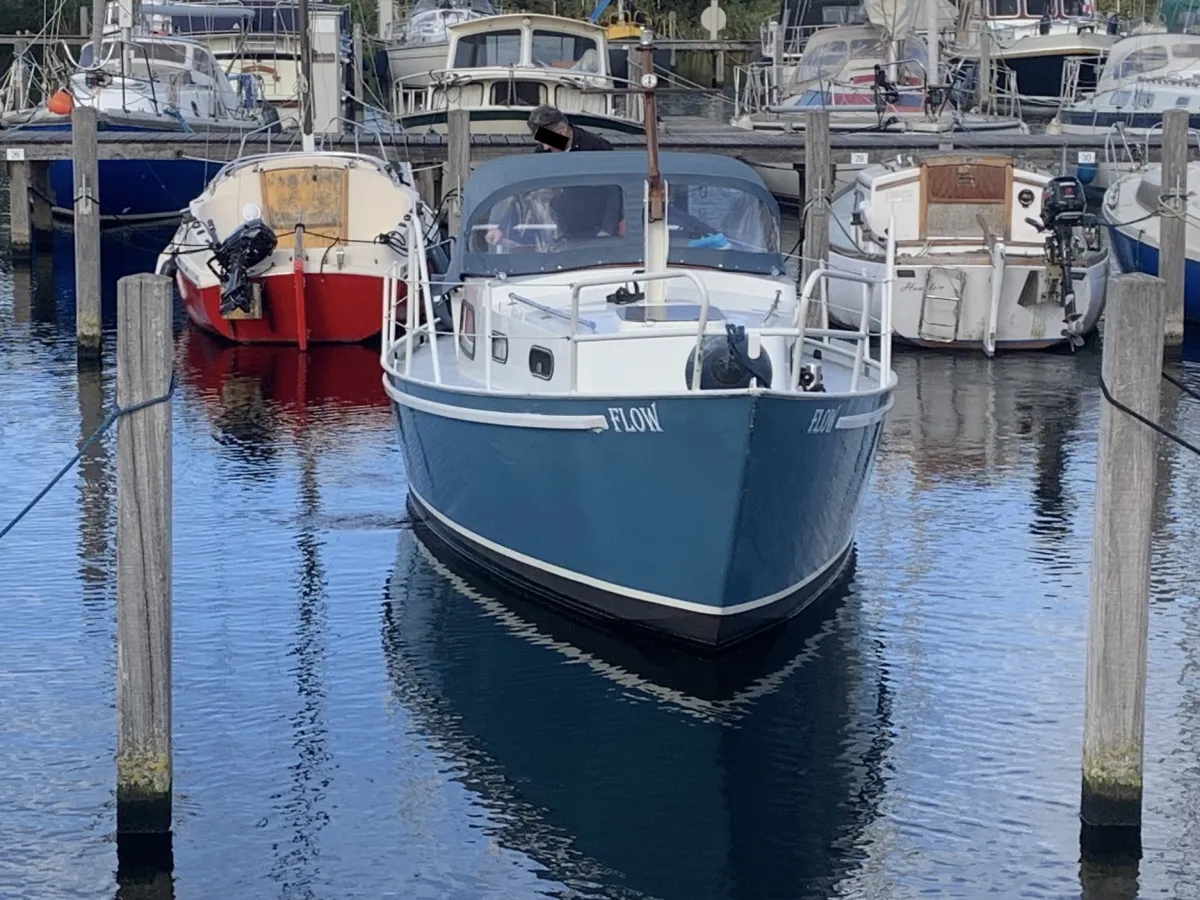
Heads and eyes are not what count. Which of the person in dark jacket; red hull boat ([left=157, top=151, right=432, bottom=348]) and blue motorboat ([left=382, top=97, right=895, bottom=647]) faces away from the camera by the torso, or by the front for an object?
the red hull boat

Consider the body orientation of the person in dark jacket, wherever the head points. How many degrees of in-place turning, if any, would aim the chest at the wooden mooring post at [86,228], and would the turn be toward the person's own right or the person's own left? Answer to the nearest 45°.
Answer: approximately 45° to the person's own right

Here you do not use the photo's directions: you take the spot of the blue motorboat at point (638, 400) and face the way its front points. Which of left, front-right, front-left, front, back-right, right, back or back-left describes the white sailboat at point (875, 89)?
back-left

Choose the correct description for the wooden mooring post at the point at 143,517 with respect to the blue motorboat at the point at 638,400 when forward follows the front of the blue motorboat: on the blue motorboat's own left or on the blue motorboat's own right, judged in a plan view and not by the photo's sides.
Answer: on the blue motorboat's own right

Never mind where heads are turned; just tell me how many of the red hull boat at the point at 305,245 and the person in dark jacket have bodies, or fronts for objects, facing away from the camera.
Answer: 1

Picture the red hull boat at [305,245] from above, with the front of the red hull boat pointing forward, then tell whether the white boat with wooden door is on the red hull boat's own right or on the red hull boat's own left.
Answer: on the red hull boat's own right

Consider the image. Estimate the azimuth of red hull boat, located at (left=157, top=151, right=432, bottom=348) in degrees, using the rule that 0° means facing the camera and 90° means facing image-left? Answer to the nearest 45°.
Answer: approximately 180°
